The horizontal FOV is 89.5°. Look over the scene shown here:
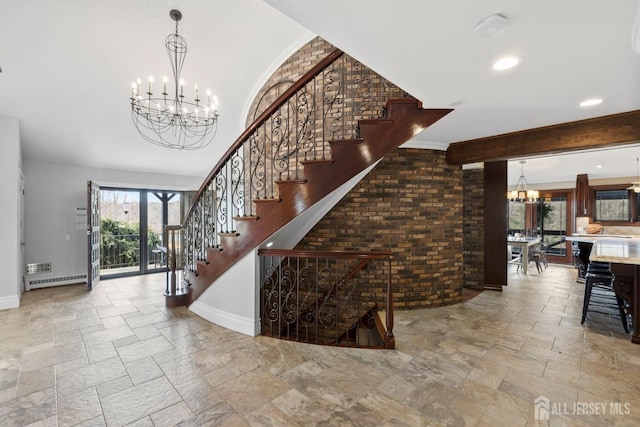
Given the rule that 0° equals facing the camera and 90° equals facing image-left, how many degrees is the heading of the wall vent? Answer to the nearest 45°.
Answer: approximately 0°

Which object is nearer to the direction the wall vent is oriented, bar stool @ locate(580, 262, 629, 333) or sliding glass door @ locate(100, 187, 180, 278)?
the bar stool

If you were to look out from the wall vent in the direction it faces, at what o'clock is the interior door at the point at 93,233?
The interior door is roughly at 10 o'clock from the wall vent.

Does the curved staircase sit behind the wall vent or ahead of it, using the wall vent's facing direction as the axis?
ahead

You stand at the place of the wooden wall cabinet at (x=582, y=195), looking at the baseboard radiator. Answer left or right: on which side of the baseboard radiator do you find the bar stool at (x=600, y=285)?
left

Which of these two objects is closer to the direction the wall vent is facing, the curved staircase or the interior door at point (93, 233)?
the curved staircase

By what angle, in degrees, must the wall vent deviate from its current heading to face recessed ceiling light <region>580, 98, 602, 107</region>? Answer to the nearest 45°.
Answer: approximately 45° to its left
